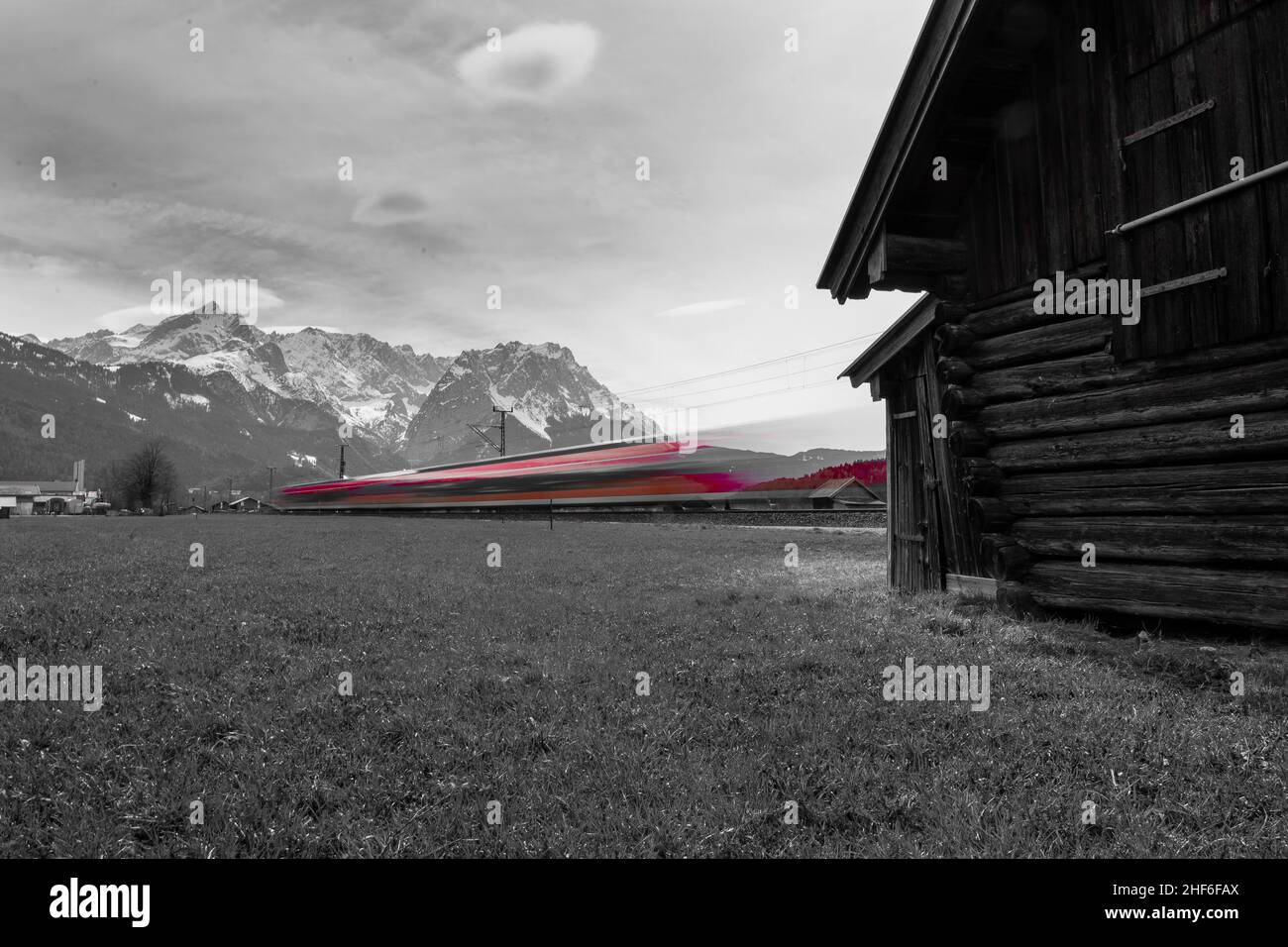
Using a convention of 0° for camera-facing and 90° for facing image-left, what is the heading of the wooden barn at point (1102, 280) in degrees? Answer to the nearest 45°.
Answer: approximately 45°

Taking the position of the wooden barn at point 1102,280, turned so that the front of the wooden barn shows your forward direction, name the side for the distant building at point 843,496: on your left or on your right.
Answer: on your right
